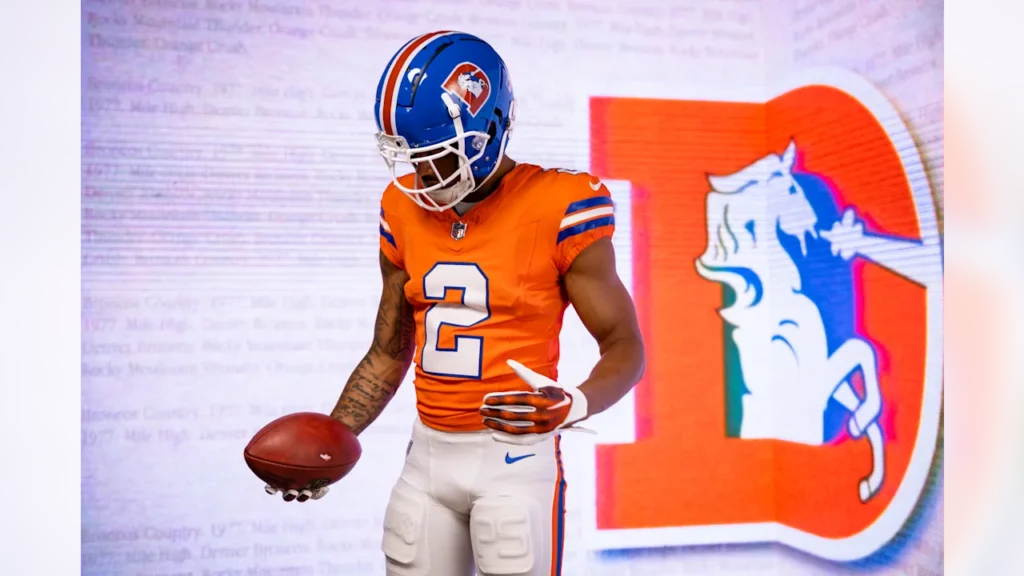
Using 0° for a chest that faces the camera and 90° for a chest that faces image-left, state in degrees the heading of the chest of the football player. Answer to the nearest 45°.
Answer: approximately 45°
